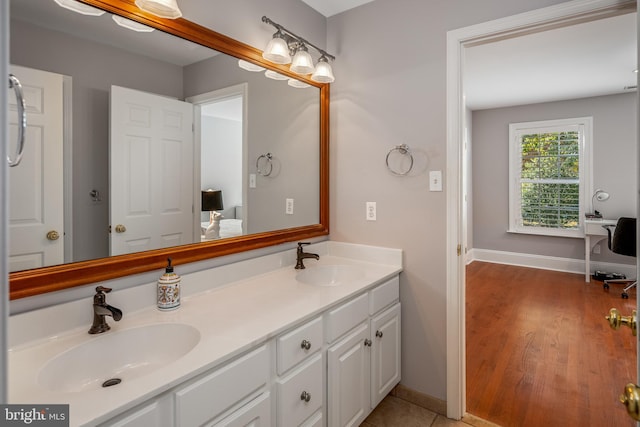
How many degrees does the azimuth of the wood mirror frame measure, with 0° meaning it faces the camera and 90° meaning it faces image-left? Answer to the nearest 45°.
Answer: approximately 315°

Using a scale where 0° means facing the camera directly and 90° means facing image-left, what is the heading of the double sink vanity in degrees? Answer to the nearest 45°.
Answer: approximately 315°

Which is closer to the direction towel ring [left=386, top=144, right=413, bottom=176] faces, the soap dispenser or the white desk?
the soap dispenser
